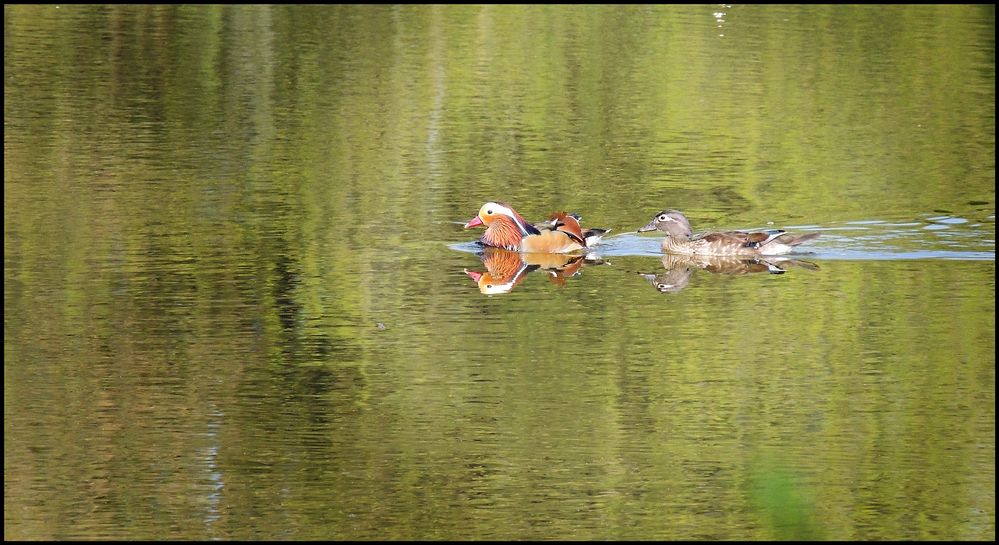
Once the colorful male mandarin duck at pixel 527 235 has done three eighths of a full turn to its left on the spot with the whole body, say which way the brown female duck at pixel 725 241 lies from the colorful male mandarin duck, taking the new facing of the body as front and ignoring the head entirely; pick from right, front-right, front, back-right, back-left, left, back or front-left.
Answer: front-left

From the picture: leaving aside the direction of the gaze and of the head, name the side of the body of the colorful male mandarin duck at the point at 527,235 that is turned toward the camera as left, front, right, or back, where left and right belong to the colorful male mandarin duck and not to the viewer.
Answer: left

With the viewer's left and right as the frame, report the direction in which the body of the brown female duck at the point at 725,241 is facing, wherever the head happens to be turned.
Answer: facing to the left of the viewer
